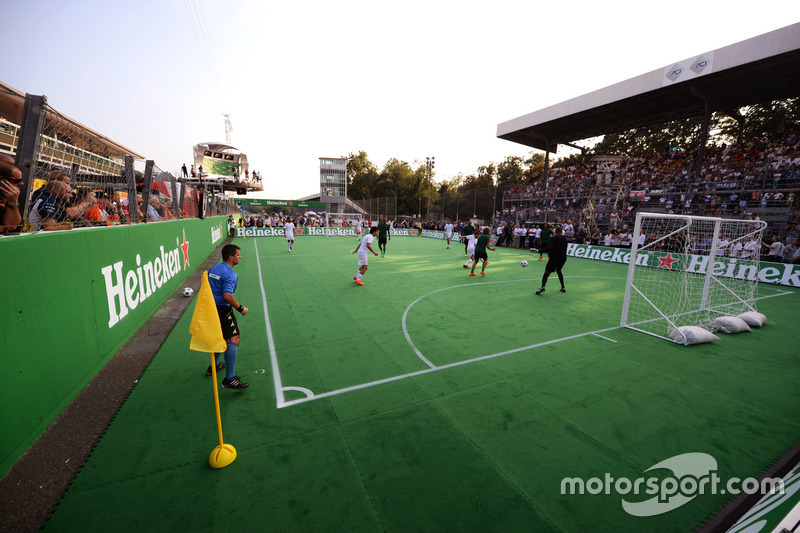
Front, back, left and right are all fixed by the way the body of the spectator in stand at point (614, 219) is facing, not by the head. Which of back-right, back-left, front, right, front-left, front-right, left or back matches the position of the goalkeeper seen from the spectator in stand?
front-left

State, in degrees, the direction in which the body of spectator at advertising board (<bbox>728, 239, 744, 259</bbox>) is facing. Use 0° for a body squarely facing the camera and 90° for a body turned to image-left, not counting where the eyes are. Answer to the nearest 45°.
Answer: approximately 45°

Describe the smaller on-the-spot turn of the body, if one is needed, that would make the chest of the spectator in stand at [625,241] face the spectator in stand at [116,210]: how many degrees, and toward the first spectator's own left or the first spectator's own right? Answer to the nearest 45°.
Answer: approximately 45° to the first spectator's own left

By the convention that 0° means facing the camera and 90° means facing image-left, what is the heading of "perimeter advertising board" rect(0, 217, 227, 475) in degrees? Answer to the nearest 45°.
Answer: approximately 315°

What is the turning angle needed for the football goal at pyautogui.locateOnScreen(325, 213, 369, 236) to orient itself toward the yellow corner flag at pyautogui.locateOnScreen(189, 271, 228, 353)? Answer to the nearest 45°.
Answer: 0° — it already faces it

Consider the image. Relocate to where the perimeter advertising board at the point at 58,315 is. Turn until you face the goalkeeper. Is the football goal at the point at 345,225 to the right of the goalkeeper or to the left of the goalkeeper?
left

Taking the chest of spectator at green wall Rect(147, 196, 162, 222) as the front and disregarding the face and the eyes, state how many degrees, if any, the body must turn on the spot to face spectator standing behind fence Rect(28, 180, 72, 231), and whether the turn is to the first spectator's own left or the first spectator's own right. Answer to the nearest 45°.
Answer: approximately 90° to the first spectator's own right

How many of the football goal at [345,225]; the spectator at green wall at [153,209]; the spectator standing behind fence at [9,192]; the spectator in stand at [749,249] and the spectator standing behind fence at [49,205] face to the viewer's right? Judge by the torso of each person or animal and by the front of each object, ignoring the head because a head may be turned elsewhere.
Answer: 3

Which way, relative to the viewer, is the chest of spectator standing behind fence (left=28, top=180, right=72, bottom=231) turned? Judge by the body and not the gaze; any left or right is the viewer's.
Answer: facing to the right of the viewer
